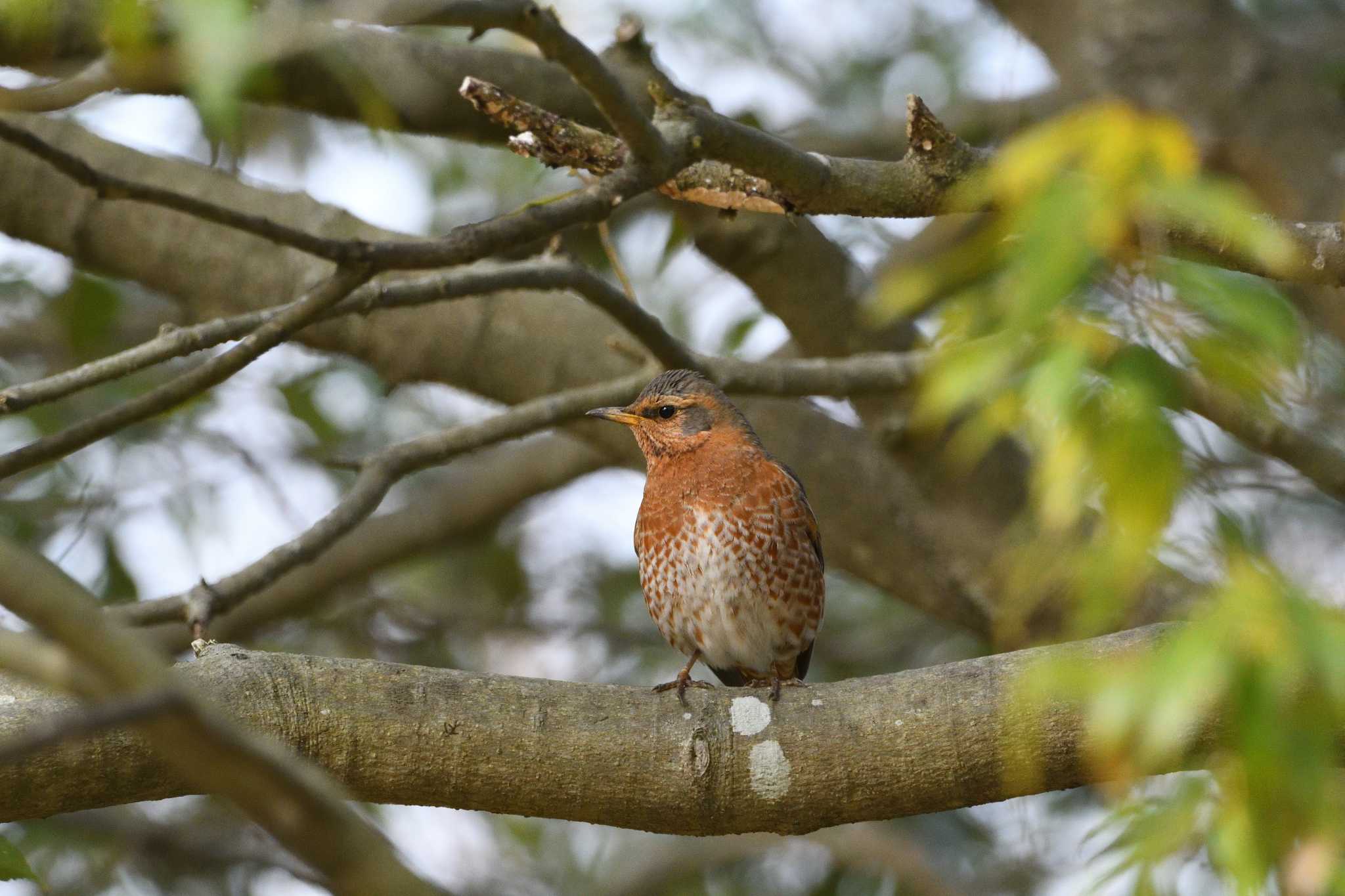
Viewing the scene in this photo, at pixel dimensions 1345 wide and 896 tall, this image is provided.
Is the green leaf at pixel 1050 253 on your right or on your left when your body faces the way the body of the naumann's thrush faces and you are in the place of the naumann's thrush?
on your left

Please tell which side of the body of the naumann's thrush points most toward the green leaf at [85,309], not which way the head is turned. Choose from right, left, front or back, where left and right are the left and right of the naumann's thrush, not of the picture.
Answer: right

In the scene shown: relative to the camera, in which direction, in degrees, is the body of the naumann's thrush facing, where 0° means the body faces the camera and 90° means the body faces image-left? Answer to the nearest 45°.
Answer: approximately 45°

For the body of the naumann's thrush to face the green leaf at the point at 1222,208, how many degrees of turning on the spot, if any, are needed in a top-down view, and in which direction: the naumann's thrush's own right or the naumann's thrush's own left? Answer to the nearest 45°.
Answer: approximately 45° to the naumann's thrush's own left

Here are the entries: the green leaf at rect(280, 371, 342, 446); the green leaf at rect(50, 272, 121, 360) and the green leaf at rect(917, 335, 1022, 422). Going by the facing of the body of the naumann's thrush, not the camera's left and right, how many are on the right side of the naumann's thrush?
2

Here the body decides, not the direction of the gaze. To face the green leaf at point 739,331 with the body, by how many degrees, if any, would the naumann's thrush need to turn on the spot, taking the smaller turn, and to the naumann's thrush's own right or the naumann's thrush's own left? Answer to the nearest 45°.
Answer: approximately 135° to the naumann's thrush's own right
